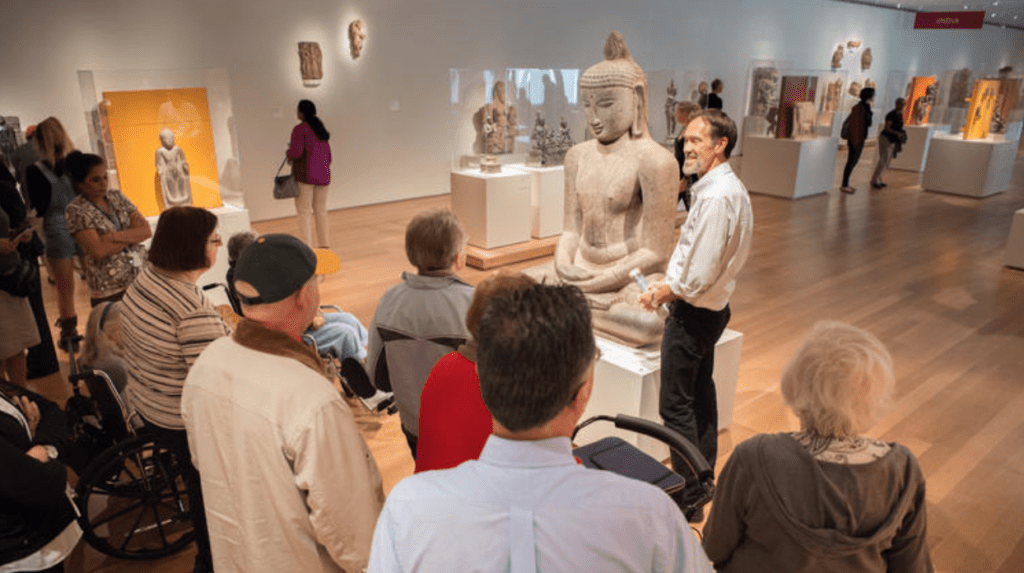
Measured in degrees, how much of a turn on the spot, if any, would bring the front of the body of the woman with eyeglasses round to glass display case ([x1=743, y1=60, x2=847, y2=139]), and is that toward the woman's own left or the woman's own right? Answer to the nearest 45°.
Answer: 0° — they already face it

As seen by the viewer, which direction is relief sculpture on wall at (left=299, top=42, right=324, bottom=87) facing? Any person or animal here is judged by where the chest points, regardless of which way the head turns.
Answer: toward the camera

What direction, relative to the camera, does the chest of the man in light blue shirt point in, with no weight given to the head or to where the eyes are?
away from the camera

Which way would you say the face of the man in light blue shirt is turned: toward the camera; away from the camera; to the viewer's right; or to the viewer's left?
away from the camera

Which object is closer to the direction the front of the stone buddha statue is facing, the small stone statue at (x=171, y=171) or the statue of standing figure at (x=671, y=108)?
the small stone statue

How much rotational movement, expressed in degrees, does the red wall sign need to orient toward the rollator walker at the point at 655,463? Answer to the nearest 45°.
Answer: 0° — it already faces it

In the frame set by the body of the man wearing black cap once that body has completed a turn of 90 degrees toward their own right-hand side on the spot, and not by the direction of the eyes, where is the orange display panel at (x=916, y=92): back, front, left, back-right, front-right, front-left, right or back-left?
left

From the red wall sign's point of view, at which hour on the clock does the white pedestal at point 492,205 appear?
The white pedestal is roughly at 1 o'clock from the red wall sign.

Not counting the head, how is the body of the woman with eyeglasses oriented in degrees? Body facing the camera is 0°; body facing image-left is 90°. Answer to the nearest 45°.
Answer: approximately 225°

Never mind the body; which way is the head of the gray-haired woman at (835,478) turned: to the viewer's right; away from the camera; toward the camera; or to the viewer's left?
away from the camera

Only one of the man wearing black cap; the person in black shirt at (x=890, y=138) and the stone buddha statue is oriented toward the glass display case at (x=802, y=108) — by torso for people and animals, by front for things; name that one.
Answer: the man wearing black cap

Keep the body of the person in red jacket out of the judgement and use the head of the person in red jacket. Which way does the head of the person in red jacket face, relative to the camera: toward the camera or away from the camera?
away from the camera

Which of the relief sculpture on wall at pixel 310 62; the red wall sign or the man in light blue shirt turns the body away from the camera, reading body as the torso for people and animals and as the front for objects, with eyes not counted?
the man in light blue shirt

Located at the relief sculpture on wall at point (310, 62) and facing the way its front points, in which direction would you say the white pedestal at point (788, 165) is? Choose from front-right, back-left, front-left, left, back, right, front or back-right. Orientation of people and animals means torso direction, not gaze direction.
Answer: left

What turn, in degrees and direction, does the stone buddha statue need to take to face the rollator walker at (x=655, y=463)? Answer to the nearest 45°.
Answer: approximately 45° to its left

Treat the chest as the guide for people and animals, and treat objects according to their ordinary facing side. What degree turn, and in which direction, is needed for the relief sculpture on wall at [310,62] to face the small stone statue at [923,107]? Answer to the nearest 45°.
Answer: approximately 90° to its left

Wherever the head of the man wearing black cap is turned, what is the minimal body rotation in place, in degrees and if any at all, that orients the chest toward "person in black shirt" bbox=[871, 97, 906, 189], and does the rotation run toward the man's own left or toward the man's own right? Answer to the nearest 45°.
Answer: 0° — they already face them
